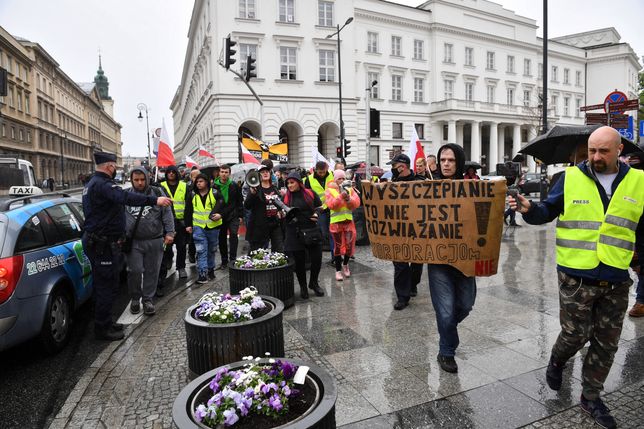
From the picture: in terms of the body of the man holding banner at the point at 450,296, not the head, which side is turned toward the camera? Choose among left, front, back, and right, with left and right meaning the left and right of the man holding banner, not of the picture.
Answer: front

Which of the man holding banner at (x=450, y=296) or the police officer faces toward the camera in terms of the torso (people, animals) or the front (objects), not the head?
the man holding banner

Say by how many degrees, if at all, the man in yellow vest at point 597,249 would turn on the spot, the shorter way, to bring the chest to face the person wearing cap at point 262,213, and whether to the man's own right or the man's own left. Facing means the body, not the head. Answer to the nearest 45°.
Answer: approximately 135° to the man's own right

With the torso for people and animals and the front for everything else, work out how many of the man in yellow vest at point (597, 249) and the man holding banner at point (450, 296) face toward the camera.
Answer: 2

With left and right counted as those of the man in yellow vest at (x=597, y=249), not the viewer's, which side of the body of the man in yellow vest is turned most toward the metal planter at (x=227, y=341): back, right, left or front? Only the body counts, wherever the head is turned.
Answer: right

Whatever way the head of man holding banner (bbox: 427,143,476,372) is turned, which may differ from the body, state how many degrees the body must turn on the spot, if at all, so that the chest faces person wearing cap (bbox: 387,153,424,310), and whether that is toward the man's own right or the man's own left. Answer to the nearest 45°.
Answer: approximately 180°

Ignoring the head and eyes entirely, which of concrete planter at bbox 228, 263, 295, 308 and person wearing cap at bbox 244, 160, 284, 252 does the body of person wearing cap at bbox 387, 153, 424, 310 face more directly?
the concrete planter

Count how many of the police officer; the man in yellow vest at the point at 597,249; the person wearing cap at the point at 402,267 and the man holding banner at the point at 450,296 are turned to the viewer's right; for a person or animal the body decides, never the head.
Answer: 1

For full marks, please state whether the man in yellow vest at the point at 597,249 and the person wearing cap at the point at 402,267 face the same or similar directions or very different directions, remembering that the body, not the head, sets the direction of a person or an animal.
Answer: same or similar directions

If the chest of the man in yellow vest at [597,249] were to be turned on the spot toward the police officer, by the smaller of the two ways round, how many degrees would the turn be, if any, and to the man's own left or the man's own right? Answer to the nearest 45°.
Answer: approximately 90° to the man's own right

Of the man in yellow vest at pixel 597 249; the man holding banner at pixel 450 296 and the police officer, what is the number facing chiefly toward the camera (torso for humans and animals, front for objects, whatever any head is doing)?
2

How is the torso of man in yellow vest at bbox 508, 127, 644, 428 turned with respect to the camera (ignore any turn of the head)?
toward the camera

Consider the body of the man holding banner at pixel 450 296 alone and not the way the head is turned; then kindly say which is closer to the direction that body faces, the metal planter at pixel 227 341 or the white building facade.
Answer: the metal planter

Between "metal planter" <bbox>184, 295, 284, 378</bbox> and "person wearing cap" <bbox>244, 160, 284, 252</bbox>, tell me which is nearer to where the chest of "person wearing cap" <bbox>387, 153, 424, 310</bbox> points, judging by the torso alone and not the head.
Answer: the metal planter

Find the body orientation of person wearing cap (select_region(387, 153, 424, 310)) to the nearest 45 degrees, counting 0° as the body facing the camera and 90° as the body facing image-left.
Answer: approximately 45°

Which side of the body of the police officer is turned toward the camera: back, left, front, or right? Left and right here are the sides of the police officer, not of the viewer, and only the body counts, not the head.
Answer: right

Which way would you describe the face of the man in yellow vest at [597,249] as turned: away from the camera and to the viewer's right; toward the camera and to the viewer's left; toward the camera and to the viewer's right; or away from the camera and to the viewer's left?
toward the camera and to the viewer's left
